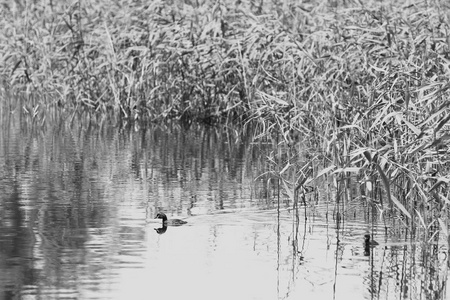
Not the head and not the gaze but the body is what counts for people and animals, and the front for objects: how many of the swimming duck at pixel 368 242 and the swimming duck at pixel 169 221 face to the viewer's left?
2

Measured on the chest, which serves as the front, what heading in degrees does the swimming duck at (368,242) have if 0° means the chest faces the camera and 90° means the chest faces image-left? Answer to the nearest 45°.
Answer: approximately 90°

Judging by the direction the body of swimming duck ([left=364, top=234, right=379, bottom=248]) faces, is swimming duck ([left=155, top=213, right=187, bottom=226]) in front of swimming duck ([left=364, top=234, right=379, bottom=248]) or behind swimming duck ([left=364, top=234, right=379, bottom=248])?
in front

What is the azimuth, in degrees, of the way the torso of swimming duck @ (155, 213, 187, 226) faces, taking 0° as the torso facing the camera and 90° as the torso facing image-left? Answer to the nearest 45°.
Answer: approximately 90°

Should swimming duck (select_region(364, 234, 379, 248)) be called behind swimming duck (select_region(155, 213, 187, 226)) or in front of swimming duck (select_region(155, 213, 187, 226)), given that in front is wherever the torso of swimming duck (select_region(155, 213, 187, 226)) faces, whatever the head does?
behind
